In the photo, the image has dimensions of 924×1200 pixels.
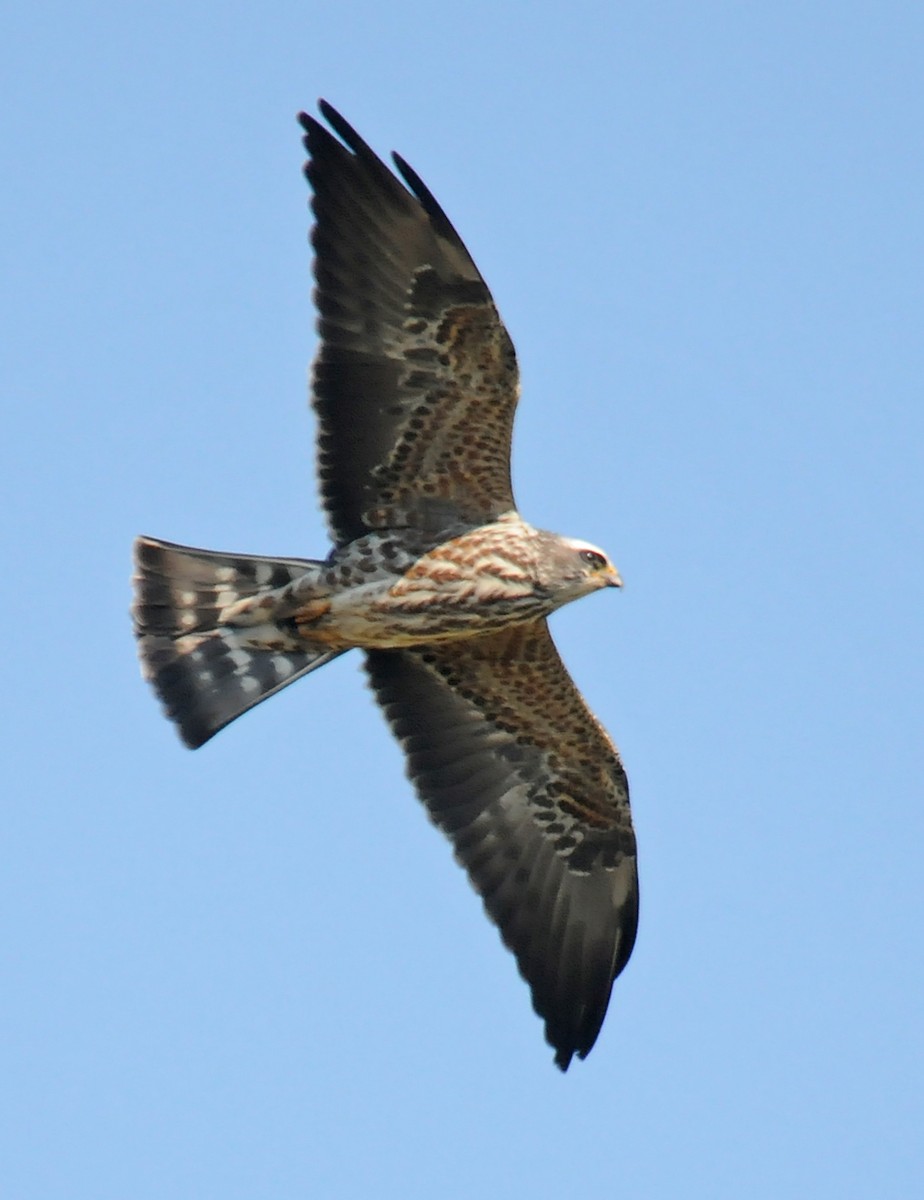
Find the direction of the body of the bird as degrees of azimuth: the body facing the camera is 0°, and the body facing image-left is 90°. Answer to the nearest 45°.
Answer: approximately 270°
